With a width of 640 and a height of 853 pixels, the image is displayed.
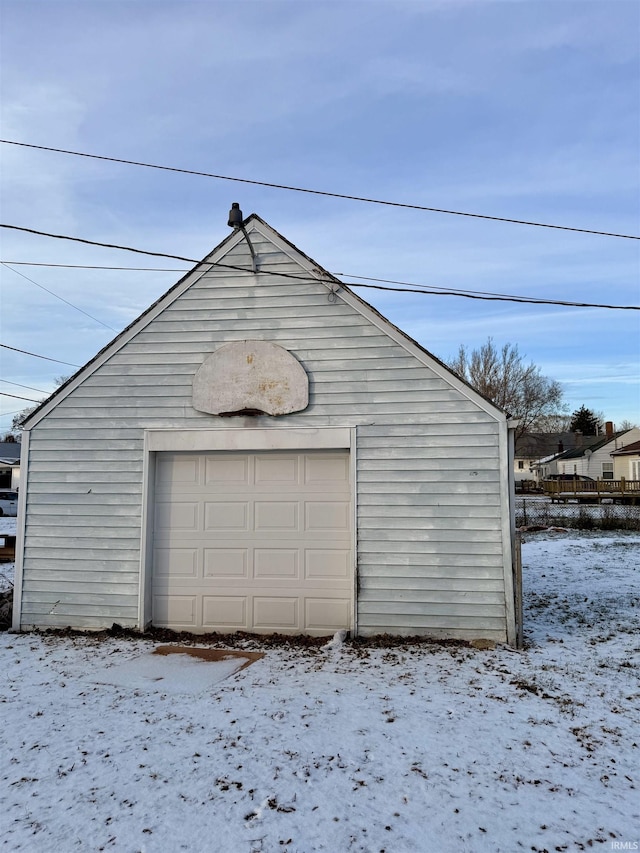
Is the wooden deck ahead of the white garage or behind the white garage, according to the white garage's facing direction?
behind

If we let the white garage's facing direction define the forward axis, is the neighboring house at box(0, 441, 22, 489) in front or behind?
behind

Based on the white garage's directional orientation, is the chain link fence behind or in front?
behind

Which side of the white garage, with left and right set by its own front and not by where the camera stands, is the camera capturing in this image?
front

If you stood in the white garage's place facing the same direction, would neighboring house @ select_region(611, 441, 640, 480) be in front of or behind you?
behind
